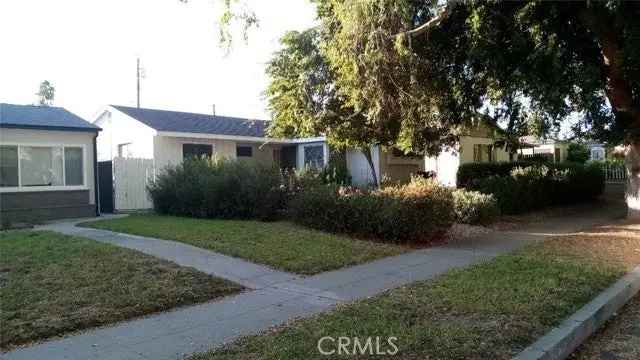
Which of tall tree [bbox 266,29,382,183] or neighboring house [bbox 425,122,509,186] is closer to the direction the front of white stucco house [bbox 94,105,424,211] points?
the tall tree

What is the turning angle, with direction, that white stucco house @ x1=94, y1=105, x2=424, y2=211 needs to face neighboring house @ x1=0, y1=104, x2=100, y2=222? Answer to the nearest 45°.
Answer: approximately 90° to its right

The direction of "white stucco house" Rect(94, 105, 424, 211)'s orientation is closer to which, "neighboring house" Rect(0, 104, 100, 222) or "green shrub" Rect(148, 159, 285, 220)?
the green shrub

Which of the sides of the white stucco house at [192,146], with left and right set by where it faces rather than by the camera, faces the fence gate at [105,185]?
right

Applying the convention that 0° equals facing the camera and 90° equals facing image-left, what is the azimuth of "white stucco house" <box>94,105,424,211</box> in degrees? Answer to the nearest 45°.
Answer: approximately 315°

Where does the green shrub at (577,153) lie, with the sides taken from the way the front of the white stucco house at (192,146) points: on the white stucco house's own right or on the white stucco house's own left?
on the white stucco house's own left

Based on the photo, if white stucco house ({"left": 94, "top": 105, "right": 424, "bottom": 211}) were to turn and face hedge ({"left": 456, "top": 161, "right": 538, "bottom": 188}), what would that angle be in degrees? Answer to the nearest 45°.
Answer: approximately 45° to its left

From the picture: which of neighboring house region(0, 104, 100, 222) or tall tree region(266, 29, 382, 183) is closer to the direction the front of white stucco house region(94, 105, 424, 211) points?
the tall tree

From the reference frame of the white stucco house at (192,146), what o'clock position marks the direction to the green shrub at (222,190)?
The green shrub is roughly at 1 o'clock from the white stucco house.

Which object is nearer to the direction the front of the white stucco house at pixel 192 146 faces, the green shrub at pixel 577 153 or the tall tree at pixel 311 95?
the tall tree

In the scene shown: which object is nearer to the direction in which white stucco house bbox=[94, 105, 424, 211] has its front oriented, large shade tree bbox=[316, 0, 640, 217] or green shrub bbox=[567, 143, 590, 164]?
the large shade tree

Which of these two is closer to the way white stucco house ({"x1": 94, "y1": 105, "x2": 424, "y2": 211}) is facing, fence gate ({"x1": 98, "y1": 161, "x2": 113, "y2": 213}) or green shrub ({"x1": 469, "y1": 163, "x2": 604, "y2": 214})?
the green shrub

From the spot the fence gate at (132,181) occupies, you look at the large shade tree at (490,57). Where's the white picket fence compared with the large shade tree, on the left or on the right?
left

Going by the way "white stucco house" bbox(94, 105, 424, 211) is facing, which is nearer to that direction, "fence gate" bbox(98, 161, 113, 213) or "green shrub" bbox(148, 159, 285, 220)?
the green shrub
